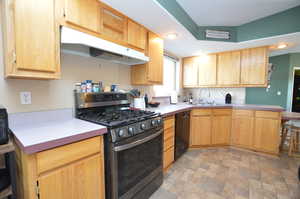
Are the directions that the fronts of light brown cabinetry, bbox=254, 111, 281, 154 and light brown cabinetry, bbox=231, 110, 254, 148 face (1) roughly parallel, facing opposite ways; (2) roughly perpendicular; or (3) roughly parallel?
roughly parallel

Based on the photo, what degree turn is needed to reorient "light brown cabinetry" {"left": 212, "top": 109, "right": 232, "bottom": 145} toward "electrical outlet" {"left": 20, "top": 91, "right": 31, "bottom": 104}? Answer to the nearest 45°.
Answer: approximately 45° to its right

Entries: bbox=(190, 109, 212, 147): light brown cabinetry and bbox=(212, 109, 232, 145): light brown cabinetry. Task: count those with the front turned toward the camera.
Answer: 2

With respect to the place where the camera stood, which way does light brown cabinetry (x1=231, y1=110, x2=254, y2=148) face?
facing the viewer and to the left of the viewer

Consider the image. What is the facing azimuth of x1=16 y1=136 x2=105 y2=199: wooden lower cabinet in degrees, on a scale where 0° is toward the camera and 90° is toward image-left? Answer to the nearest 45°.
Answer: approximately 315°

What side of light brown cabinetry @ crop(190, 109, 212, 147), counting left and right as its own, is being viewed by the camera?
front

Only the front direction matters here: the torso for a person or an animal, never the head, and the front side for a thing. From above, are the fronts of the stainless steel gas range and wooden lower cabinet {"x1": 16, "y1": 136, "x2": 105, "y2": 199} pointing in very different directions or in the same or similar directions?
same or similar directions

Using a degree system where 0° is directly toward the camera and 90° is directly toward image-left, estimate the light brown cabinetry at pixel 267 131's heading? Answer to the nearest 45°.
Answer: approximately 45°
